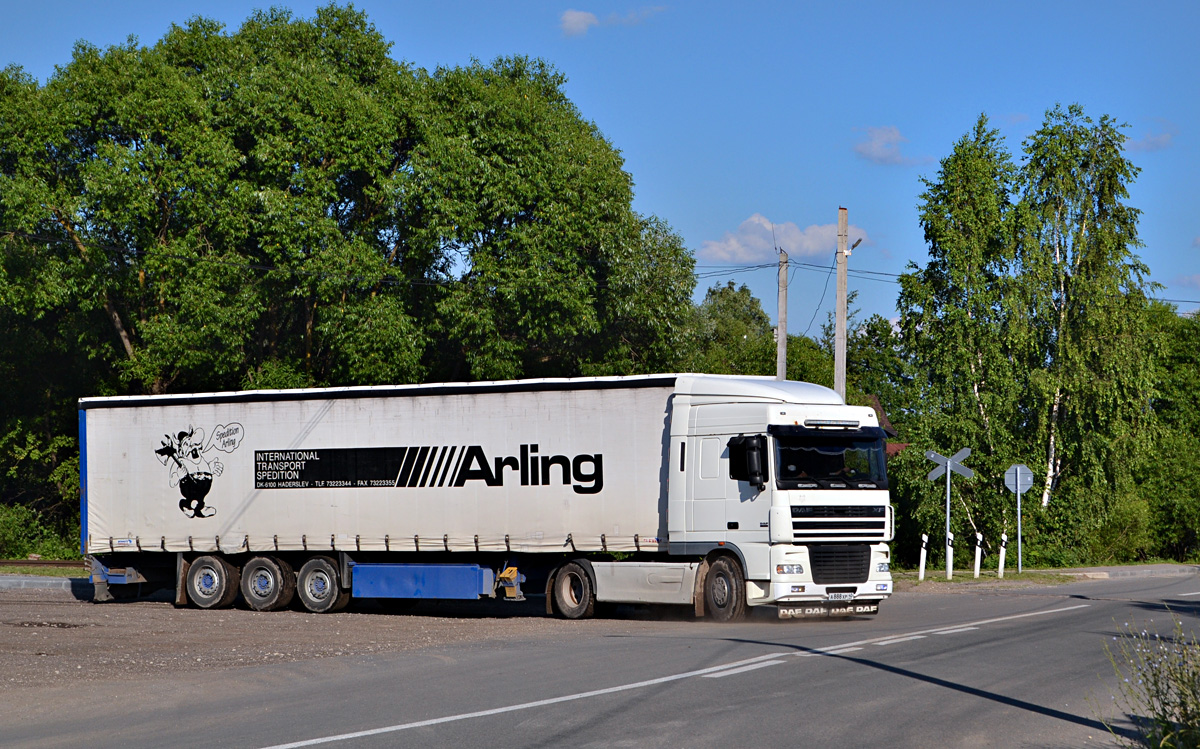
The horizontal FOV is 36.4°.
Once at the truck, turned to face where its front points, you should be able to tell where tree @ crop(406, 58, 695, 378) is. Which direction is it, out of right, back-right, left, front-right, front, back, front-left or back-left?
back-left

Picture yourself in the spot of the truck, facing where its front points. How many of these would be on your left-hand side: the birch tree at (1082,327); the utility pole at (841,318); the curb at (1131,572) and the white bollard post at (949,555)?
4

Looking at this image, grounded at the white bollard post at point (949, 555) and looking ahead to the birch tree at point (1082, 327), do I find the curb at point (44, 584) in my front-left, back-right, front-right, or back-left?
back-left

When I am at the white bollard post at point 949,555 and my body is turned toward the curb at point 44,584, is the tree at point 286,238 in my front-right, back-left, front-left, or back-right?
front-right

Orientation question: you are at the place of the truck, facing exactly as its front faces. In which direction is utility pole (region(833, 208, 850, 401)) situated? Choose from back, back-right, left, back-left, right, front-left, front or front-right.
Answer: left

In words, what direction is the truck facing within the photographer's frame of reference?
facing the viewer and to the right of the viewer

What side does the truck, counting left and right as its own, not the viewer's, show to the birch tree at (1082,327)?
left

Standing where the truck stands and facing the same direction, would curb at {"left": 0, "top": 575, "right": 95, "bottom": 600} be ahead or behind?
behind

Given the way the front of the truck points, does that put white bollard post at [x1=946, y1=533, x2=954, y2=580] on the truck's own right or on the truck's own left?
on the truck's own left
